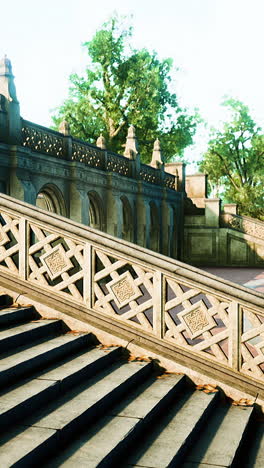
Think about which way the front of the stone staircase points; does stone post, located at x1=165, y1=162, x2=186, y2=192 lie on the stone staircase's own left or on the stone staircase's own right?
on the stone staircase's own left
